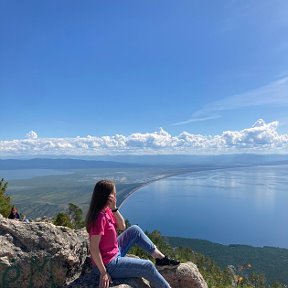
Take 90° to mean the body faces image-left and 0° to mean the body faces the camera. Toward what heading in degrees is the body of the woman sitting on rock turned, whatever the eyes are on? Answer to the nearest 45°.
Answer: approximately 270°
